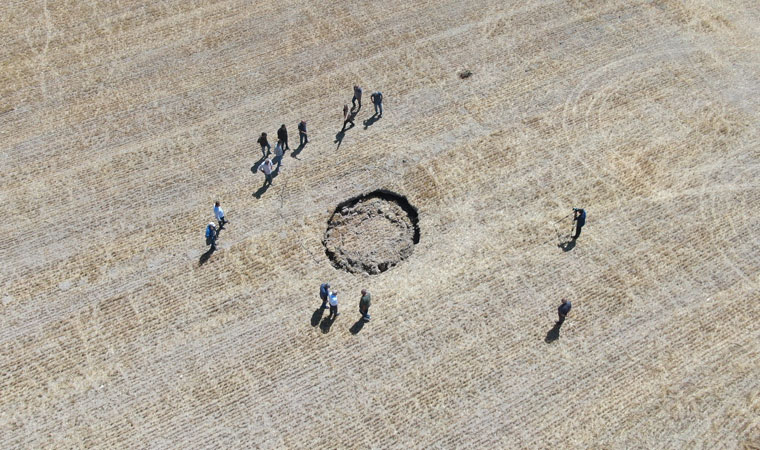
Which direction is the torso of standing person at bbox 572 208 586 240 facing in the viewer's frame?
to the viewer's left

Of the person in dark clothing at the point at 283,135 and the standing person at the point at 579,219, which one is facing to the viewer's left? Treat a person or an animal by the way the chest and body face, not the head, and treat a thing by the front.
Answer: the standing person

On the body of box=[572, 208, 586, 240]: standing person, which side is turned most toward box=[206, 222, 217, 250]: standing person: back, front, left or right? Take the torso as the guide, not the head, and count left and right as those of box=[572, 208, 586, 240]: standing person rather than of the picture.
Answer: front

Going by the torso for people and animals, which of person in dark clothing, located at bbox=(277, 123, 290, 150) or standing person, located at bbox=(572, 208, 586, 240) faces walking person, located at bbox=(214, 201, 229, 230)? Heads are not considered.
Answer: standing person, located at bbox=(572, 208, 586, 240)

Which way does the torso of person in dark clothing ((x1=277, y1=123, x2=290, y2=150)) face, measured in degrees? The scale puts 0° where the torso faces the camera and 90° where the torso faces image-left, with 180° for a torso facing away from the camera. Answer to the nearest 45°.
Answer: approximately 315°

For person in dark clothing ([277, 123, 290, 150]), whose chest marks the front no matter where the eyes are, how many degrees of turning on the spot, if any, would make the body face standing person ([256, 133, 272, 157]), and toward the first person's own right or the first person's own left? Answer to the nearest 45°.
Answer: approximately 135° to the first person's own right

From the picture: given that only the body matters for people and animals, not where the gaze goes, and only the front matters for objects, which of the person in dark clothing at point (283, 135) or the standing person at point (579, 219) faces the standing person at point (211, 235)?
the standing person at point (579, 219)

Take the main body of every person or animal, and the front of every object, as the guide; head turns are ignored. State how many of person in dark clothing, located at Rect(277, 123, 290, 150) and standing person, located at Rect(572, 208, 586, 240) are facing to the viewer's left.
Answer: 1

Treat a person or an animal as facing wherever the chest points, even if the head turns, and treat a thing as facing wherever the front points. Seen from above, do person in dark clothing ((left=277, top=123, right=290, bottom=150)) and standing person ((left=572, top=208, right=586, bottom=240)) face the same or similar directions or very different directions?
very different directions
